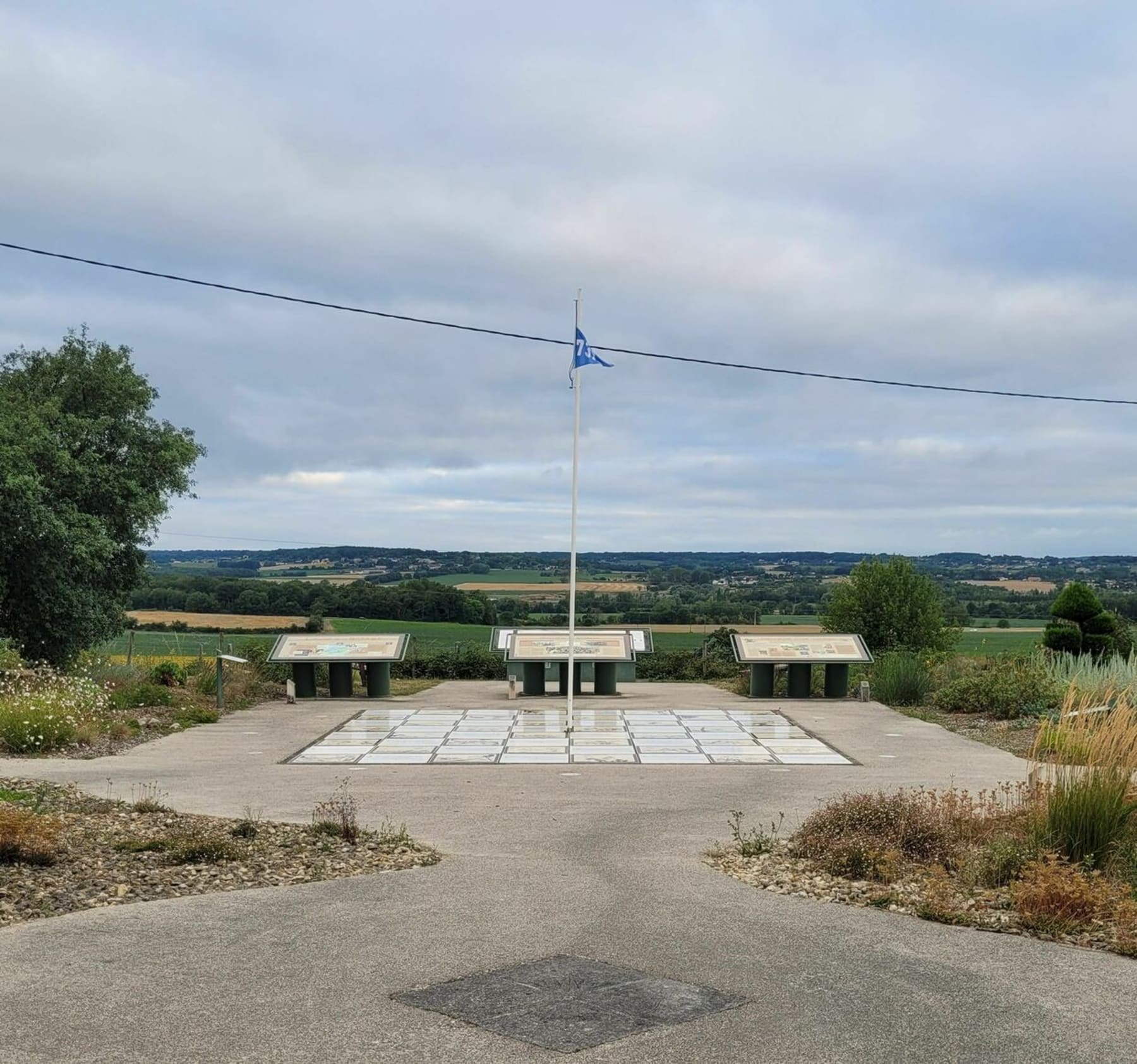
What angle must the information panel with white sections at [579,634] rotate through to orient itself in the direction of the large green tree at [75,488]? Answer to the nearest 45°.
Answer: approximately 90° to its right

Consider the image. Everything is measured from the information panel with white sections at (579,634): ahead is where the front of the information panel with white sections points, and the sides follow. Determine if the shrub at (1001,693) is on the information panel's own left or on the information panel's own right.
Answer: on the information panel's own left

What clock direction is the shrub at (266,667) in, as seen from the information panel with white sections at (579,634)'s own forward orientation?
The shrub is roughly at 3 o'clock from the information panel with white sections.

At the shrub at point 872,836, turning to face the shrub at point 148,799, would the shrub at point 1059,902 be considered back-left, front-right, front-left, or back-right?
back-left

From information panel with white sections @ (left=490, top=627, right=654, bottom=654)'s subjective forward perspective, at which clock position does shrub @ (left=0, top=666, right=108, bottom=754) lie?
The shrub is roughly at 1 o'clock from the information panel with white sections.

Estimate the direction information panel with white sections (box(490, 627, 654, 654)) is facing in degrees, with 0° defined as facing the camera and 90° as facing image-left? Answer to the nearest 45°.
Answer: approximately 0°

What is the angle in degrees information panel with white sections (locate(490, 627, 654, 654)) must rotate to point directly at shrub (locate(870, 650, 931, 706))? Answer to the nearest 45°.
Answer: approximately 45° to its left

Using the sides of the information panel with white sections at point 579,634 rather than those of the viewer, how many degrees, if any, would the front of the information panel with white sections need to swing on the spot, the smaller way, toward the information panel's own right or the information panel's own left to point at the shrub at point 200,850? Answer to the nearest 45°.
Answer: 0° — it already faces it

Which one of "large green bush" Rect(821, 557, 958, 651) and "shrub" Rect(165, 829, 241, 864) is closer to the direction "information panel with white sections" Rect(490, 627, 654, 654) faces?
the shrub

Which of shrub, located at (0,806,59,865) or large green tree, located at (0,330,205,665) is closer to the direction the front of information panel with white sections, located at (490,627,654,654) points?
the shrub
